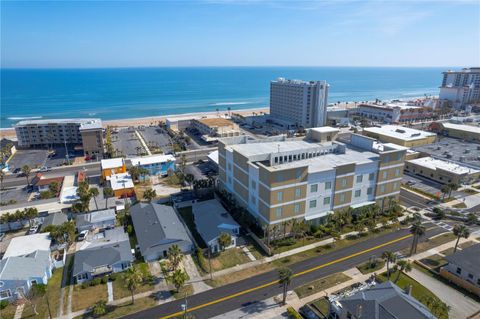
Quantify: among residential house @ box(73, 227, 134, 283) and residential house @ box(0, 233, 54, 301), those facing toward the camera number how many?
2

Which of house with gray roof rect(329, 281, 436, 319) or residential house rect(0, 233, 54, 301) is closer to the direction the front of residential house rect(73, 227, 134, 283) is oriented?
the house with gray roof

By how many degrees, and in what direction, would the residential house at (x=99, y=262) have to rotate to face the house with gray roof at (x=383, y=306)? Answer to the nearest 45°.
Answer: approximately 45° to its left

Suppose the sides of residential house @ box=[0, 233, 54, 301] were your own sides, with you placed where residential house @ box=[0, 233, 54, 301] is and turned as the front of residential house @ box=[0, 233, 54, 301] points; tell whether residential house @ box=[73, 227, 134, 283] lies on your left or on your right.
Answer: on your left

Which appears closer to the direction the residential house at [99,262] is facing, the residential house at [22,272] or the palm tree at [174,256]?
the palm tree

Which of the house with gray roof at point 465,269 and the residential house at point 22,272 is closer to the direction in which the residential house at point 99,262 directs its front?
the house with gray roof

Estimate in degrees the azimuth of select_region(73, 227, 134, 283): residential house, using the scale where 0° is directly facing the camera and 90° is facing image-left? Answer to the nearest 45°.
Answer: approximately 0°

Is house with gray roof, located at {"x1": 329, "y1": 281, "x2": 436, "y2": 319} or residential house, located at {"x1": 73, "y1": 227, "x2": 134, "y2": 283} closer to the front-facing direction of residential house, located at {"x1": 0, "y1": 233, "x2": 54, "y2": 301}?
the house with gray roof

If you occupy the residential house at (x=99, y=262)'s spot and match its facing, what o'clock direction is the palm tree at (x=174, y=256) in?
The palm tree is roughly at 10 o'clock from the residential house.

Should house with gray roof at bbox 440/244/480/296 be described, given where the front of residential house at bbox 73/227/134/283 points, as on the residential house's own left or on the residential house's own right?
on the residential house's own left

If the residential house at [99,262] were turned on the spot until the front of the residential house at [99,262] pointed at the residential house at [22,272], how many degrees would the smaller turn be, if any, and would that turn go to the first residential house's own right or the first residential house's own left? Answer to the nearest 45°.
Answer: approximately 90° to the first residential house's own right

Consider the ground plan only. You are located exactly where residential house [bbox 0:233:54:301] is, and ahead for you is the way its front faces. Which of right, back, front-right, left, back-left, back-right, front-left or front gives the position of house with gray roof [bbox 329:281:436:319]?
front-left

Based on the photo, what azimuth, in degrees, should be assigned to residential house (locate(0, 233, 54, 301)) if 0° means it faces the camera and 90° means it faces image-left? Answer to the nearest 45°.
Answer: approximately 0°
